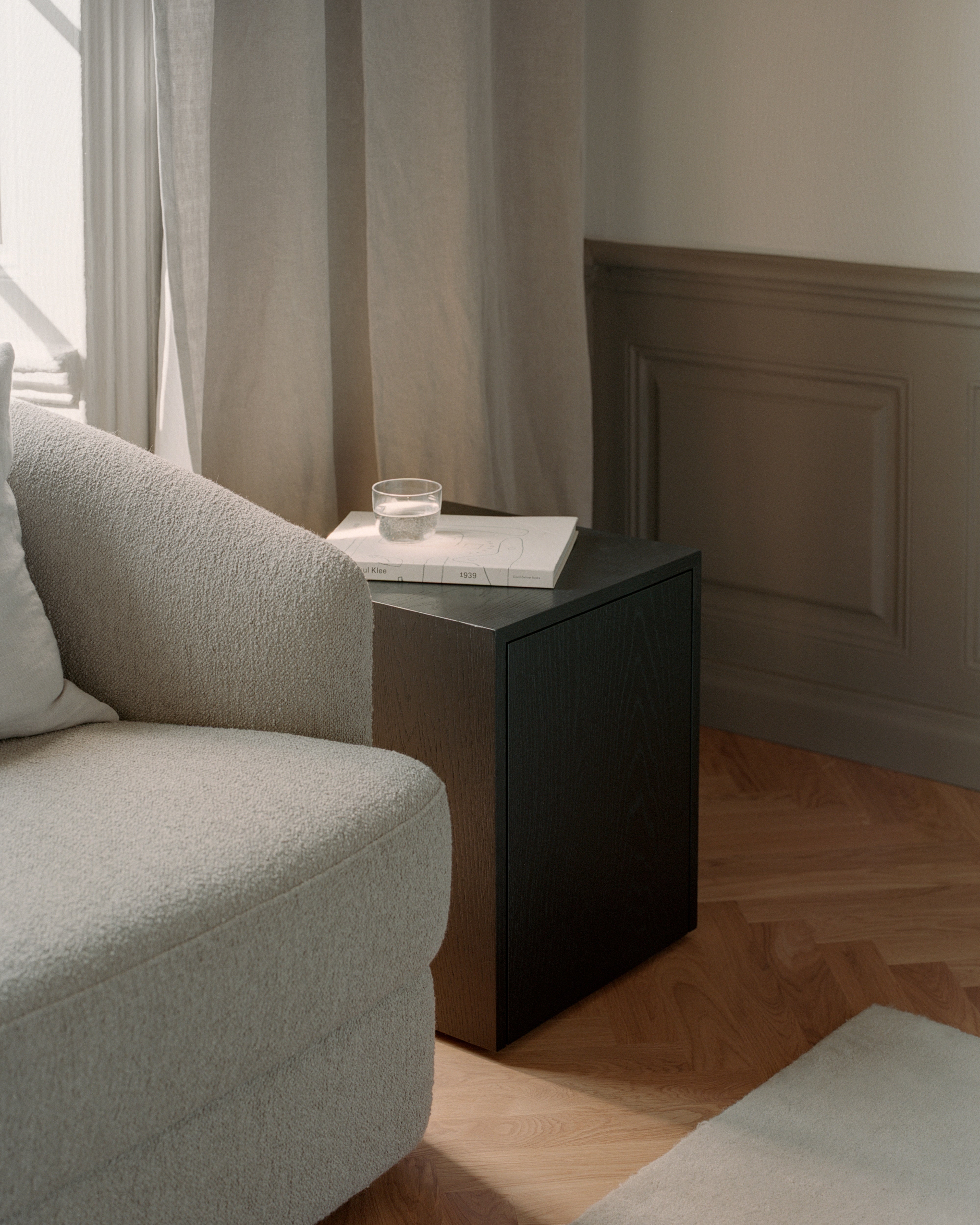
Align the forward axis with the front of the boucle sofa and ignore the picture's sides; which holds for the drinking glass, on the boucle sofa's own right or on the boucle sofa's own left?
on the boucle sofa's own left

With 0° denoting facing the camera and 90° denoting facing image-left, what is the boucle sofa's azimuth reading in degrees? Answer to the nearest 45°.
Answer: approximately 315°

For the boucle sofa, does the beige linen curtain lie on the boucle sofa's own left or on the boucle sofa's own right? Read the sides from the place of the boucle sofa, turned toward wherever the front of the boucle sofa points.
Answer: on the boucle sofa's own left

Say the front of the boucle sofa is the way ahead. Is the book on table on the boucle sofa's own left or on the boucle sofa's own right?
on the boucle sofa's own left
